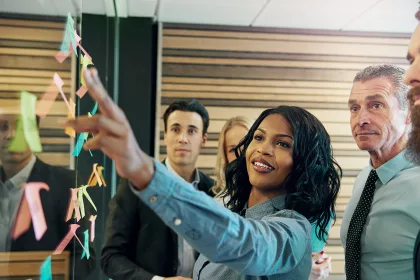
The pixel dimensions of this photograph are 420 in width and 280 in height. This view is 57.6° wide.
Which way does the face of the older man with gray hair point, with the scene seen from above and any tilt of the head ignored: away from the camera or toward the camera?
toward the camera

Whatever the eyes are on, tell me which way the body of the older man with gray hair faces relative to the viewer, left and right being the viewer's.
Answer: facing the viewer and to the left of the viewer

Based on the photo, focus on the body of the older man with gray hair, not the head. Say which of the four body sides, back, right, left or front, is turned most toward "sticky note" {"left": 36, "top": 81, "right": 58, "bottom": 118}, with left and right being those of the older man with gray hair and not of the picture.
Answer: front

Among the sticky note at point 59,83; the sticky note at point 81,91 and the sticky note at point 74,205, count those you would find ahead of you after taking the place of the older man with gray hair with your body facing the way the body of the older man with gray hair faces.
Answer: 3

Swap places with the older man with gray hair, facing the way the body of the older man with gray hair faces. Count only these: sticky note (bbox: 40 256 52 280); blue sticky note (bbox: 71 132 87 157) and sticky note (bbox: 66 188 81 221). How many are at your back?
0

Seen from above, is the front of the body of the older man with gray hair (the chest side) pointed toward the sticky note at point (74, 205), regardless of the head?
yes

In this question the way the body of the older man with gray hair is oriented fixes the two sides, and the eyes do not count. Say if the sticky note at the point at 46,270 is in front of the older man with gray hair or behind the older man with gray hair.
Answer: in front

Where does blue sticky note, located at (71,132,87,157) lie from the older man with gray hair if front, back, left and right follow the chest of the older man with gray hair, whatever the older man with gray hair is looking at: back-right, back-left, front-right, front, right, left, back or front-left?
front

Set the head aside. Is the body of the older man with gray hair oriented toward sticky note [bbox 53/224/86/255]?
yes

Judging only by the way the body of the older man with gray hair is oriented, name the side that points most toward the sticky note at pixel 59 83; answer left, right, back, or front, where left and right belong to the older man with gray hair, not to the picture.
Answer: front

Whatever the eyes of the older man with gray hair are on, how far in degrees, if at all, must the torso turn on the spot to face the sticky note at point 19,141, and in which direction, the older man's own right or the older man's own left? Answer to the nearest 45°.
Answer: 0° — they already face it
